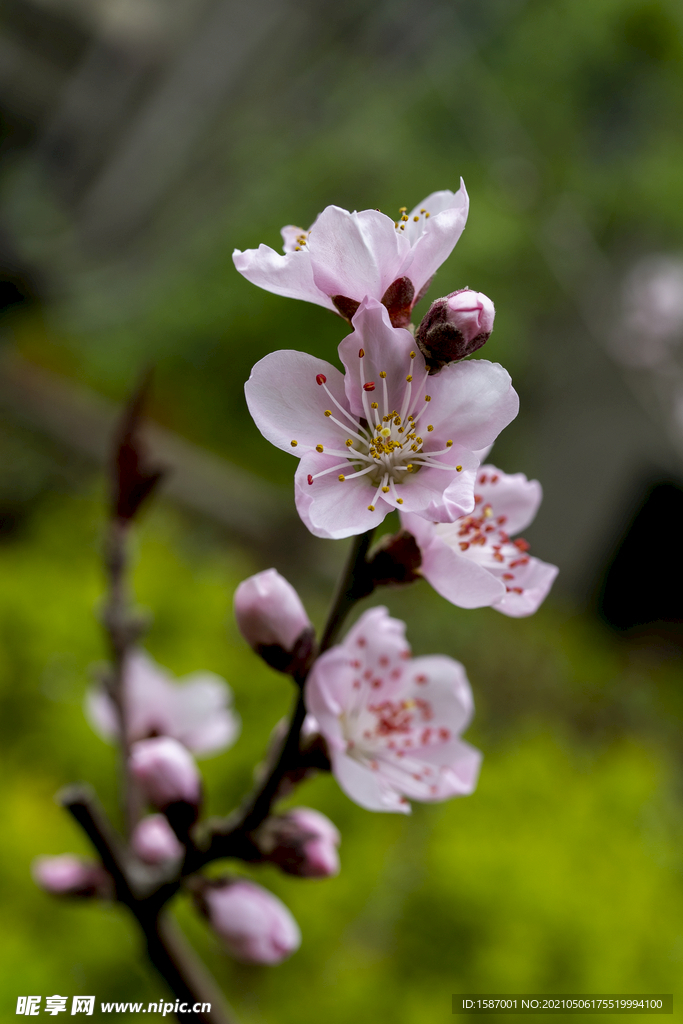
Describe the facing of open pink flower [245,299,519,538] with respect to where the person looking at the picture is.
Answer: facing the viewer

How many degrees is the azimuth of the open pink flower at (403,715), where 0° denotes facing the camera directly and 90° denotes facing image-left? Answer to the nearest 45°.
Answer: approximately 315°

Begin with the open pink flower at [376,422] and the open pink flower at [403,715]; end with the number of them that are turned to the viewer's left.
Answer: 0
